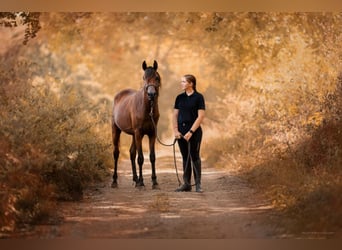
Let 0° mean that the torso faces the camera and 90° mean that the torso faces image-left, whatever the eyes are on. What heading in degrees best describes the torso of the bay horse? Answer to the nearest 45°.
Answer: approximately 315°
